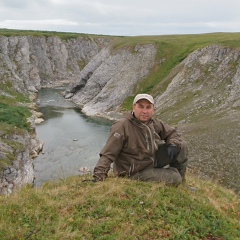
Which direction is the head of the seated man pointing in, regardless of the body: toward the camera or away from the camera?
toward the camera

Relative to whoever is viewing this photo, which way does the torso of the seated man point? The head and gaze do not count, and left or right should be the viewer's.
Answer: facing the viewer and to the right of the viewer
